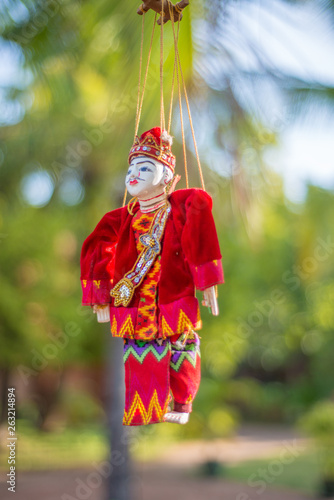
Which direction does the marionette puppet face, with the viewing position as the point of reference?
facing the viewer and to the left of the viewer

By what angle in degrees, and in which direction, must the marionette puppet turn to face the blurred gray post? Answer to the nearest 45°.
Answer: approximately 135° to its right
